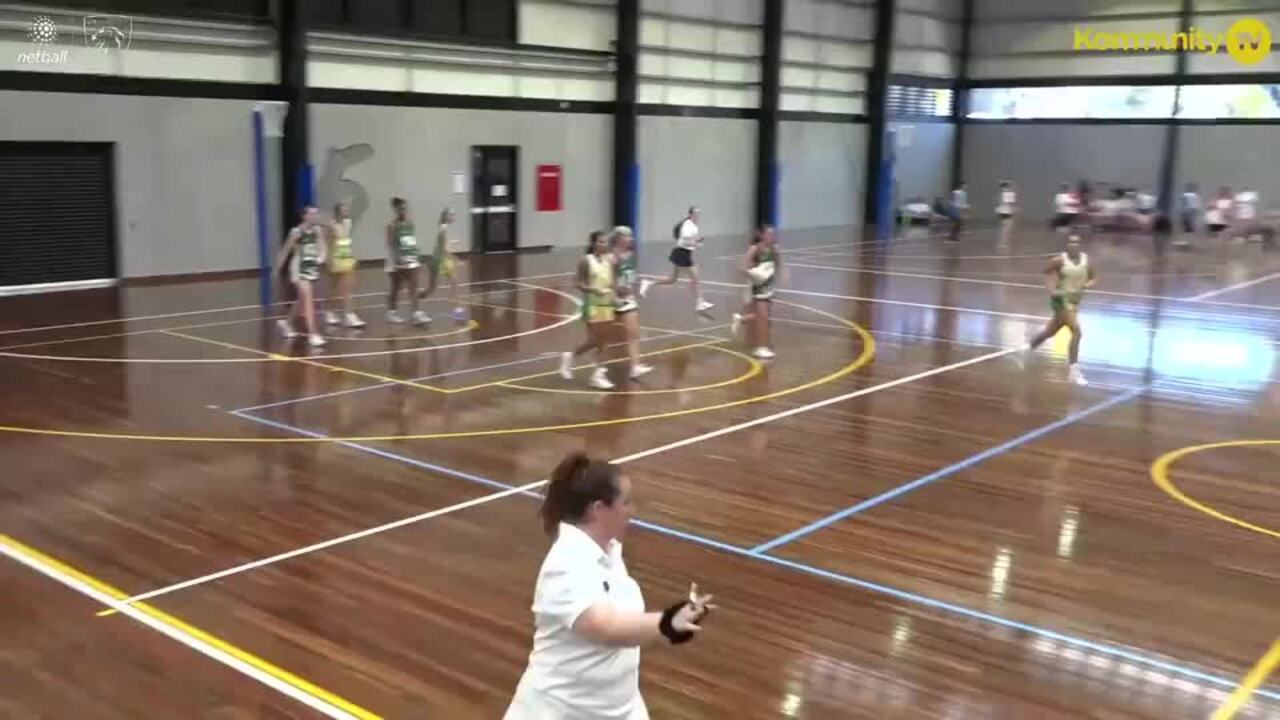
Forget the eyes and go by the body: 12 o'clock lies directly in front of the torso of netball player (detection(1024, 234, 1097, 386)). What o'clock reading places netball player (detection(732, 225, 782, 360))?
netball player (detection(732, 225, 782, 360)) is roughly at 4 o'clock from netball player (detection(1024, 234, 1097, 386)).

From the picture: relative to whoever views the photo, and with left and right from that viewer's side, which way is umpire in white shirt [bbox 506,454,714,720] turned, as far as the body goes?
facing to the right of the viewer

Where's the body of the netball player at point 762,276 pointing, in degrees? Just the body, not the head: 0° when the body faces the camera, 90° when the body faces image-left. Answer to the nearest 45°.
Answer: approximately 315°

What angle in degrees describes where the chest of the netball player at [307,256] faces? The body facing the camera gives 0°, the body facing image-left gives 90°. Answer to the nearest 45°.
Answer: approximately 315°

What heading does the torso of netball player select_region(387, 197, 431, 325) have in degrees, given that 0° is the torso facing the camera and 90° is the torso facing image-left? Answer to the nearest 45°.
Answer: approximately 315°

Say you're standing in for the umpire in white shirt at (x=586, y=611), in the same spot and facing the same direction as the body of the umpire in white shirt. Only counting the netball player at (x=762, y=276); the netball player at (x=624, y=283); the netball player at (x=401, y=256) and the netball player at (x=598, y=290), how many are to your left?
4

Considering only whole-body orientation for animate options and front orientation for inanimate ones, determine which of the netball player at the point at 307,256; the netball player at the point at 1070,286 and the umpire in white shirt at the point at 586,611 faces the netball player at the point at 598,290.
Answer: the netball player at the point at 307,256
